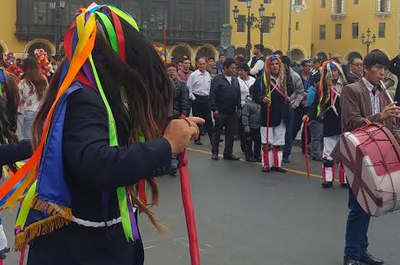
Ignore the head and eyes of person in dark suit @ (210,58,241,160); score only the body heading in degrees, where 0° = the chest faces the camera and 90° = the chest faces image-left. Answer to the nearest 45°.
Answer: approximately 315°

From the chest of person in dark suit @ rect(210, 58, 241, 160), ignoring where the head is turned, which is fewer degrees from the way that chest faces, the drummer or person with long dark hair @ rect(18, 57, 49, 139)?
the drummer

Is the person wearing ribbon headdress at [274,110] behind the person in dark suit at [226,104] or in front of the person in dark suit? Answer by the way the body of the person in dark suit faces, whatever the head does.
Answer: in front

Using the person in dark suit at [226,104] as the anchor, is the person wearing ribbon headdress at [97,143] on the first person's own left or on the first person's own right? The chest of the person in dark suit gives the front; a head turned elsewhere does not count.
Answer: on the first person's own right

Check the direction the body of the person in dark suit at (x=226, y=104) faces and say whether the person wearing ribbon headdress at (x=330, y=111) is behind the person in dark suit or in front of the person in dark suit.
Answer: in front
